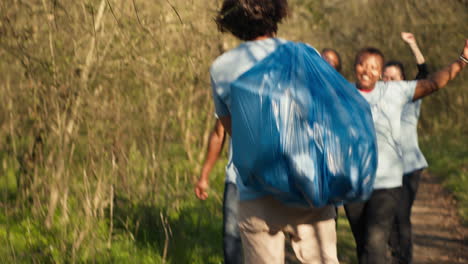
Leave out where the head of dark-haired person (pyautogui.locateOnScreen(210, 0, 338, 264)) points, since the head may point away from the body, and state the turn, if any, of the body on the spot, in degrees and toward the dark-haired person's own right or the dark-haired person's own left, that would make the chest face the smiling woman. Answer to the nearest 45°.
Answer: approximately 45° to the dark-haired person's own right

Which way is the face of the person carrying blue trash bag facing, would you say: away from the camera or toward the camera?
away from the camera

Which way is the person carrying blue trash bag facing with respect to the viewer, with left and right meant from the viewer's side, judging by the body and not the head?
facing away from the viewer

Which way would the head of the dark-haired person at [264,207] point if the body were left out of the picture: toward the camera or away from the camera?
away from the camera
